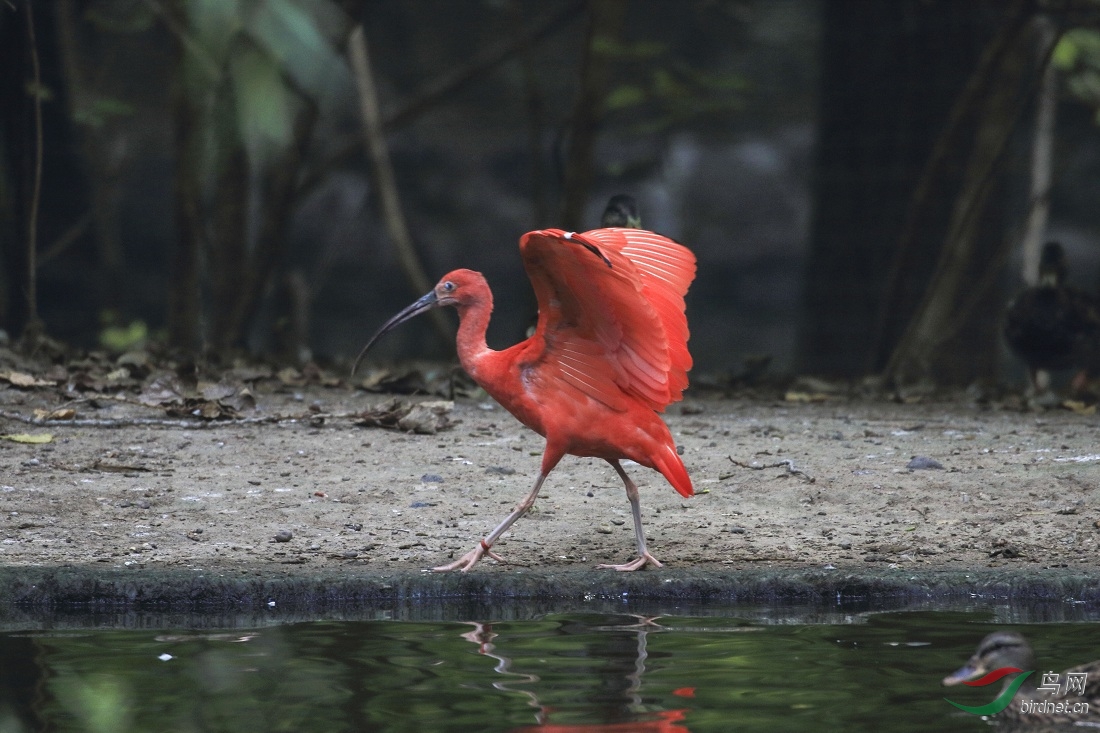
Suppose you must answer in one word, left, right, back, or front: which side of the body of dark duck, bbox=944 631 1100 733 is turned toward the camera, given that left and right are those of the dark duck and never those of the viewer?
left

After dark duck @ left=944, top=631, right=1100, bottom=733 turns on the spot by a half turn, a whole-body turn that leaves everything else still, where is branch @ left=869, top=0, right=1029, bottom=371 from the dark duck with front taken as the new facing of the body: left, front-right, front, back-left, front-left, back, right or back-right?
left

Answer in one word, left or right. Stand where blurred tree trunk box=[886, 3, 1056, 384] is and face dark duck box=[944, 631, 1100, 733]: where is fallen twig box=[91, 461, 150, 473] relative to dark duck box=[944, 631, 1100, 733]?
right

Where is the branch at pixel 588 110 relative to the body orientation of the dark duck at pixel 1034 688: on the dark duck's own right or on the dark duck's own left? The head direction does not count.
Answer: on the dark duck's own right

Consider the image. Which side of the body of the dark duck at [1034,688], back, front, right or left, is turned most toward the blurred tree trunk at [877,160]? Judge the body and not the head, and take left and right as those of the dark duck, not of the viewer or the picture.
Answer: right

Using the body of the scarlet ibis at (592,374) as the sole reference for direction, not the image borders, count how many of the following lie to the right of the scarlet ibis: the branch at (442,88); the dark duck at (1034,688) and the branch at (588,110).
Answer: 2

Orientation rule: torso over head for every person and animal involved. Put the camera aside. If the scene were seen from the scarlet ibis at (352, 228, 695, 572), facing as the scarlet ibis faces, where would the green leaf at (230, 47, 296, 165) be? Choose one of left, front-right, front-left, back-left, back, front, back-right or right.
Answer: front-right

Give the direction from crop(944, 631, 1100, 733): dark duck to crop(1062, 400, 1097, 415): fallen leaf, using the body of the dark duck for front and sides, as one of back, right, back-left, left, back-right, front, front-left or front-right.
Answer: right

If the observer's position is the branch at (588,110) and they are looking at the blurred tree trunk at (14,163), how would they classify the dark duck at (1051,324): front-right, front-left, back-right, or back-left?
back-left

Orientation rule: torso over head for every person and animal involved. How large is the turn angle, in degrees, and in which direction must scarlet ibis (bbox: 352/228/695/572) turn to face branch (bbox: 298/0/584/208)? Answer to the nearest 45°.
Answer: approximately 90° to its right

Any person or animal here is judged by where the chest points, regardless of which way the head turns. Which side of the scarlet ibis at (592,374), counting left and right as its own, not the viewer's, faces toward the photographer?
left

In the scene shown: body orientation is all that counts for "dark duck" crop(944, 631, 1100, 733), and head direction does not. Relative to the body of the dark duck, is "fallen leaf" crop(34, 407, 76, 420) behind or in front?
in front

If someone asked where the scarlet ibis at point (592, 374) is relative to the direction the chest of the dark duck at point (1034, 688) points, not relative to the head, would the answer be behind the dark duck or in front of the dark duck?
in front

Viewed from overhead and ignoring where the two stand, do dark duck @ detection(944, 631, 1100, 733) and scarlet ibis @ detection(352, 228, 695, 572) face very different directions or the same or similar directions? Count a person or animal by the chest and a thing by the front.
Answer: same or similar directions

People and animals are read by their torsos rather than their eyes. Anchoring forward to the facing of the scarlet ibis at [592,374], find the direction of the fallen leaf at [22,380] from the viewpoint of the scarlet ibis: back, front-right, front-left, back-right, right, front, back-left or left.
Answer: front-right

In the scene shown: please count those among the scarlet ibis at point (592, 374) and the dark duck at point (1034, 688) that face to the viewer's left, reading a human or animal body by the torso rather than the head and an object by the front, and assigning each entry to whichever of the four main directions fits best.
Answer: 2
